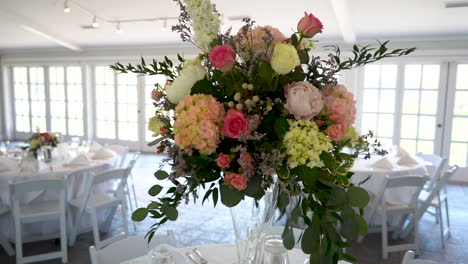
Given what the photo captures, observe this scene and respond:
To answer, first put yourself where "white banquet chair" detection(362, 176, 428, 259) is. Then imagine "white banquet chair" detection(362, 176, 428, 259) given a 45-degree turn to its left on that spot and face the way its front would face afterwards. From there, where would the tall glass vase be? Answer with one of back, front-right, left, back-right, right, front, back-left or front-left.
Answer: left

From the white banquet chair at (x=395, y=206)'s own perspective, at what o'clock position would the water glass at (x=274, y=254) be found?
The water glass is roughly at 8 o'clock from the white banquet chair.

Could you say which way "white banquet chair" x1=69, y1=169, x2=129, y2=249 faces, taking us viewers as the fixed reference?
facing away from the viewer and to the left of the viewer

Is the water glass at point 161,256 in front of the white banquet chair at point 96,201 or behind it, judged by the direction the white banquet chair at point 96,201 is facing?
behind

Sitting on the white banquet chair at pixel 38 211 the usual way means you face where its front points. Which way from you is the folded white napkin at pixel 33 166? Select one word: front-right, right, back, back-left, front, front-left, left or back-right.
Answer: front

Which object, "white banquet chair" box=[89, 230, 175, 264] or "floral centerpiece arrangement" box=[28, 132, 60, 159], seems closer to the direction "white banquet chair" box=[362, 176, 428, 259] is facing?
the floral centerpiece arrangement

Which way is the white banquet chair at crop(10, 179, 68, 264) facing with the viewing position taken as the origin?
facing away from the viewer

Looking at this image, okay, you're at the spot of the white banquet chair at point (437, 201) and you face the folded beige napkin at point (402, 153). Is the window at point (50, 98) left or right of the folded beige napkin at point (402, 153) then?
left

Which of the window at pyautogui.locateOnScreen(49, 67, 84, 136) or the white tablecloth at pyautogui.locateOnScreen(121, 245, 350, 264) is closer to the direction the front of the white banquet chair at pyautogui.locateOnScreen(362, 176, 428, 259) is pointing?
the window

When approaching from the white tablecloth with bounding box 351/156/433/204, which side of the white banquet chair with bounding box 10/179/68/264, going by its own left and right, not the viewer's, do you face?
right

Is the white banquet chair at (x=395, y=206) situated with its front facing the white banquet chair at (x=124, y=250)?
no

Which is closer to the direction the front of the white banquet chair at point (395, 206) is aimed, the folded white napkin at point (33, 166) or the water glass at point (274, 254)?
the folded white napkin

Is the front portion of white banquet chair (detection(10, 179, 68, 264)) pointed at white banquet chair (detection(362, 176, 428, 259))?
no

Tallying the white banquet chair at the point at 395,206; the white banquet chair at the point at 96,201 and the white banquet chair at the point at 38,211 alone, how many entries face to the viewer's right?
0

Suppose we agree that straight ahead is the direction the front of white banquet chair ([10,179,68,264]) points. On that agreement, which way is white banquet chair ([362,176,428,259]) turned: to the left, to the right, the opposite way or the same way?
the same way

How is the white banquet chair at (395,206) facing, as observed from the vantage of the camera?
facing away from the viewer and to the left of the viewer

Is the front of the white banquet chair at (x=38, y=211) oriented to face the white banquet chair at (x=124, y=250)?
no

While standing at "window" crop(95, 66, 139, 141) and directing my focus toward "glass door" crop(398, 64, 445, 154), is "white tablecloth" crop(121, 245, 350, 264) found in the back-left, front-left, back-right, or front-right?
front-right

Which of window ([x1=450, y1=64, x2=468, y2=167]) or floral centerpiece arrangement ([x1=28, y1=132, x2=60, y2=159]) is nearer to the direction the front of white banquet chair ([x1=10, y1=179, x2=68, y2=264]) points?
the floral centerpiece arrangement

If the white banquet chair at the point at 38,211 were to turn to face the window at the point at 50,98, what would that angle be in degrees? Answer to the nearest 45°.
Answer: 0° — it already faces it

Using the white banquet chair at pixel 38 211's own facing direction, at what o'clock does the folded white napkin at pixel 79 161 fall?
The folded white napkin is roughly at 1 o'clock from the white banquet chair.

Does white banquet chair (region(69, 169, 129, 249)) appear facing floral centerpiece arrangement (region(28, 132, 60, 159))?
yes
